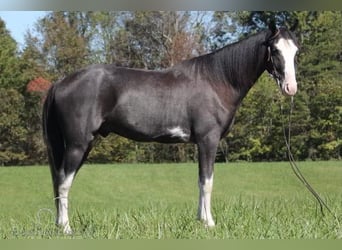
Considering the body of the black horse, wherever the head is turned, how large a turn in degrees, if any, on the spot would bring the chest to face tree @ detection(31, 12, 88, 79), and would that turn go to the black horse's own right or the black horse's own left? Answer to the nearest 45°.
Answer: approximately 135° to the black horse's own left

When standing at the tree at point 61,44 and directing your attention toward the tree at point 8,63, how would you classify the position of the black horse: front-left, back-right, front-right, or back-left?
back-left

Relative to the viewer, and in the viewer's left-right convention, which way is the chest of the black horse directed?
facing to the right of the viewer

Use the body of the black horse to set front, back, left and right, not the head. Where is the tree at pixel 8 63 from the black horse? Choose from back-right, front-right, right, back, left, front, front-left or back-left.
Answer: back-left
